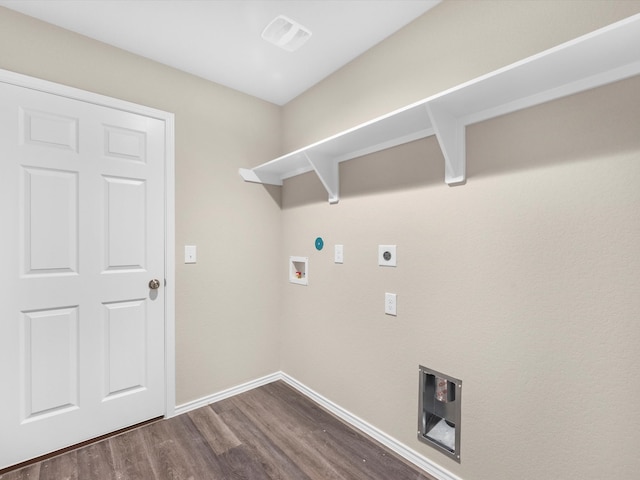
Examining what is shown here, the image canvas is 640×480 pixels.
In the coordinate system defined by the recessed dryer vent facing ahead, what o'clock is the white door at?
The white door is roughly at 1 o'clock from the recessed dryer vent.

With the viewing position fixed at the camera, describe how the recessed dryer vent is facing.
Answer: facing the viewer and to the left of the viewer

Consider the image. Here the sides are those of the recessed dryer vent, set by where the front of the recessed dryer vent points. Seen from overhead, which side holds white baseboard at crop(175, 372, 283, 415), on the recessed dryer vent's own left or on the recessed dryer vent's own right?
on the recessed dryer vent's own right

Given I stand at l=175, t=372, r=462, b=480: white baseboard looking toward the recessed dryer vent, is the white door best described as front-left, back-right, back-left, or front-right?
back-right
